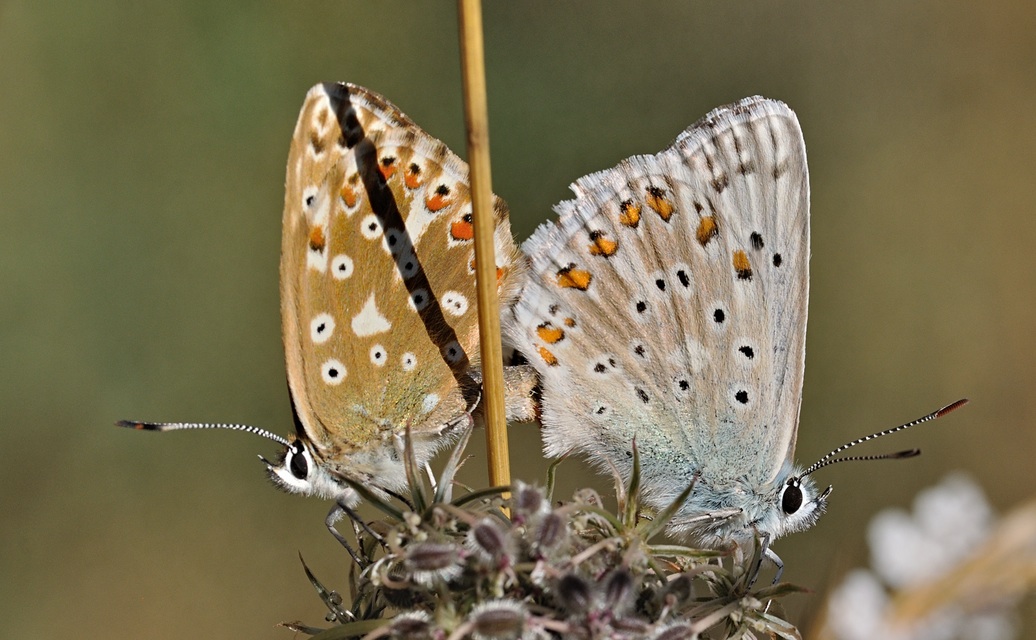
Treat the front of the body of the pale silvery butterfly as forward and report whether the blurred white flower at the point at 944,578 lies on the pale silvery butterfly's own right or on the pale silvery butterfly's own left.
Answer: on the pale silvery butterfly's own left

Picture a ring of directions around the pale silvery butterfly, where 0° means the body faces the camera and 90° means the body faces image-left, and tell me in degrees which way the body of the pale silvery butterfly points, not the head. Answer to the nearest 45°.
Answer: approximately 270°
